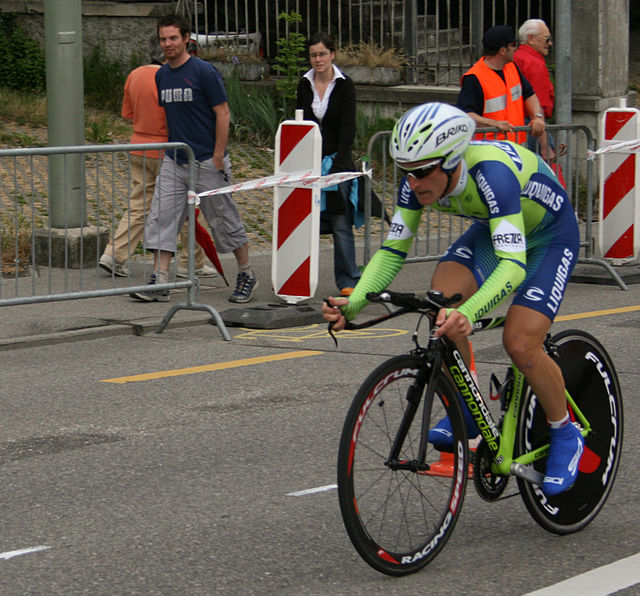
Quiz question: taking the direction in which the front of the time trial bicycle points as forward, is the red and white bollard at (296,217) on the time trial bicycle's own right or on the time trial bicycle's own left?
on the time trial bicycle's own right

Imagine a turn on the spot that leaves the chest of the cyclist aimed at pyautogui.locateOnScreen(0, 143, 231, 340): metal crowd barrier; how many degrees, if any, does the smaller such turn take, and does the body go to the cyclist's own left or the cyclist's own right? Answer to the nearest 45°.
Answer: approximately 90° to the cyclist's own right

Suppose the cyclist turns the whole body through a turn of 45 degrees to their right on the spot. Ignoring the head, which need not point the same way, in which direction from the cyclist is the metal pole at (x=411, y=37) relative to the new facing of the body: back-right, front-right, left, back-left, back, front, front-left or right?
right

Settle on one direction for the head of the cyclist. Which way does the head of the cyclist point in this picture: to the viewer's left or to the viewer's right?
to the viewer's left

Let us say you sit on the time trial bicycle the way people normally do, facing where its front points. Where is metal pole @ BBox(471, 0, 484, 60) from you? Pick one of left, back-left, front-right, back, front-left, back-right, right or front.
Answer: back-right

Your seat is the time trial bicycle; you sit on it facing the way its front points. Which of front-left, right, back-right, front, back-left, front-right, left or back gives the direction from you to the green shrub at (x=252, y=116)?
back-right

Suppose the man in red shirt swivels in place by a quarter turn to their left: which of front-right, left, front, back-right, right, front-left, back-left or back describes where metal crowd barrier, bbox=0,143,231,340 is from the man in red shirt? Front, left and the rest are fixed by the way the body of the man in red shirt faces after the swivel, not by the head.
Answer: back-left
